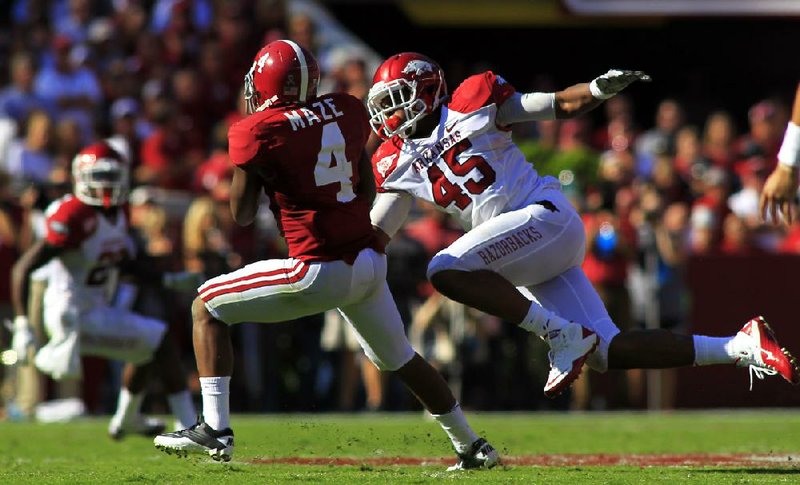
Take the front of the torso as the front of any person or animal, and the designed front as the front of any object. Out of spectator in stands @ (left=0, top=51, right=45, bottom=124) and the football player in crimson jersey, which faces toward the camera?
the spectator in stands

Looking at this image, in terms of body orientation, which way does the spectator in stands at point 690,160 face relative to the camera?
toward the camera

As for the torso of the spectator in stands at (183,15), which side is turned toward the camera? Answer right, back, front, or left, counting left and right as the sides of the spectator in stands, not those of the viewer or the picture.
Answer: front

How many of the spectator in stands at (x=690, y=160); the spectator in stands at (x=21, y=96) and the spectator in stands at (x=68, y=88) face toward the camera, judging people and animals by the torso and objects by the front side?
3

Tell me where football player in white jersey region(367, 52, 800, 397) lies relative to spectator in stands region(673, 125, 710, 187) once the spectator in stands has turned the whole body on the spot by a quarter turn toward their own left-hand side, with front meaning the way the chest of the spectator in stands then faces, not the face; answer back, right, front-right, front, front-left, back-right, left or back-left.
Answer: right

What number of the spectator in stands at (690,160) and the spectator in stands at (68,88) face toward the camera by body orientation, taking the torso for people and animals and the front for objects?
2

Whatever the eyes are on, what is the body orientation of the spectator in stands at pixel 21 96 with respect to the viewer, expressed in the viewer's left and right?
facing the viewer

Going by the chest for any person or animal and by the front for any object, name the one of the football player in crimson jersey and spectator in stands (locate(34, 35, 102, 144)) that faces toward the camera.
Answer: the spectator in stands

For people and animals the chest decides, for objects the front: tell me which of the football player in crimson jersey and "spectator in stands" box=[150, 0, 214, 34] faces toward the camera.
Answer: the spectator in stands

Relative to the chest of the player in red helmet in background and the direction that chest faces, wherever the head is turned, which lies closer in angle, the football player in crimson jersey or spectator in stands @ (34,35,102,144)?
the football player in crimson jersey

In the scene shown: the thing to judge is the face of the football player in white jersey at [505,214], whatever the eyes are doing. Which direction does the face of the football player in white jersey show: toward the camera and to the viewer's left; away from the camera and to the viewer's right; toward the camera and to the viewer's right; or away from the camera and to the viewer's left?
toward the camera and to the viewer's left

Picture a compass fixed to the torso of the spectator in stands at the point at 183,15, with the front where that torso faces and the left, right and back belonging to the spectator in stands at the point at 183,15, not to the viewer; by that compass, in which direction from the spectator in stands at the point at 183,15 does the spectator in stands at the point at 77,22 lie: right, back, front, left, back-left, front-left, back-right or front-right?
right

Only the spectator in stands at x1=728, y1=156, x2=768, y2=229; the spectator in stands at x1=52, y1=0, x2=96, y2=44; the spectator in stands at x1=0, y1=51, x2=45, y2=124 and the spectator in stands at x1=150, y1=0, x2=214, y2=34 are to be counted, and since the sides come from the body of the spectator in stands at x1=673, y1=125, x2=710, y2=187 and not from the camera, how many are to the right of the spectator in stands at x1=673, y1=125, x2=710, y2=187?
3

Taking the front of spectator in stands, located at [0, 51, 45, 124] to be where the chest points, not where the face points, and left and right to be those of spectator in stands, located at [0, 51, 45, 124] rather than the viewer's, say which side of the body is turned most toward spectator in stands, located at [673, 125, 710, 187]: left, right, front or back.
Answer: left

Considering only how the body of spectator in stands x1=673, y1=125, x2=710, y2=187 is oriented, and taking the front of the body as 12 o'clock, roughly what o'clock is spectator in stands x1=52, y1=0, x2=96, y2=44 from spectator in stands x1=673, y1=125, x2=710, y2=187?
spectator in stands x1=52, y1=0, x2=96, y2=44 is roughly at 3 o'clock from spectator in stands x1=673, y1=125, x2=710, y2=187.

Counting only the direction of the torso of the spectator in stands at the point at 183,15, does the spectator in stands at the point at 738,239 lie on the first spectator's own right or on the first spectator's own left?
on the first spectator's own left

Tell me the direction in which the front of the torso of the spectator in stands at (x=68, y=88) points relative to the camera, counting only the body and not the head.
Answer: toward the camera
